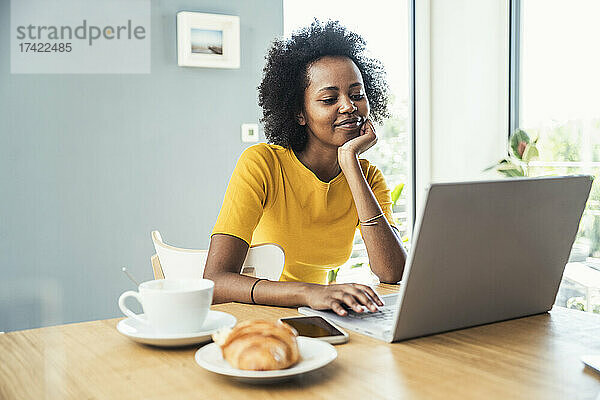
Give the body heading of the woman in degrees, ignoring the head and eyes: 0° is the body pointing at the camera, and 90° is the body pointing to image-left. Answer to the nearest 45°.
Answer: approximately 315°

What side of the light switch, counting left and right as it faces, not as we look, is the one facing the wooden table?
front

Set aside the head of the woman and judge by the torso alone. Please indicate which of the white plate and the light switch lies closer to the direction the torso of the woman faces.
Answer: the white plate

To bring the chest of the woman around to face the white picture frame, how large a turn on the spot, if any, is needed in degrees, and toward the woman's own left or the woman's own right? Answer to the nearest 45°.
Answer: approximately 135° to the woman's own left

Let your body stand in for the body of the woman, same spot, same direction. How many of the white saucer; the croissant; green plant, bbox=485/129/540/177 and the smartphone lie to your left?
1

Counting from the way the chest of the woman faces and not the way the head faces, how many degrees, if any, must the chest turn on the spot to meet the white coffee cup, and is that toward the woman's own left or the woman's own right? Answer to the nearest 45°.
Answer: approximately 45° to the woman's own right

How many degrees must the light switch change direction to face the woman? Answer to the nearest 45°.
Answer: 0° — it already faces them

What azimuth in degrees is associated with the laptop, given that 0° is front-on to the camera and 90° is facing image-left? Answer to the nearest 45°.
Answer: approximately 135°

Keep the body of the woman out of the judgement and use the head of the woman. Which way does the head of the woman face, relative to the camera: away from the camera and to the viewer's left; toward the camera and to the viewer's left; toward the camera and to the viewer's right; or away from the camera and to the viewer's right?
toward the camera and to the viewer's right

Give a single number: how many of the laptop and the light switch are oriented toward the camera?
1

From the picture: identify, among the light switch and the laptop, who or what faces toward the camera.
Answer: the light switch

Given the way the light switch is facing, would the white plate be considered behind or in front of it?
in front

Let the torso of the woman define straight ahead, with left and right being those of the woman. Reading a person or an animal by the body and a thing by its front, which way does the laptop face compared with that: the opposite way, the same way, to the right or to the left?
the opposite way

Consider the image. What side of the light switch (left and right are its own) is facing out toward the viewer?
front

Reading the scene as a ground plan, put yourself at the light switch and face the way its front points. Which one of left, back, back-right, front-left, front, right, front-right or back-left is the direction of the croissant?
front

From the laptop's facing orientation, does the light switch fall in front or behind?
in front

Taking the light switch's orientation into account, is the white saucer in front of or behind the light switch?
in front
